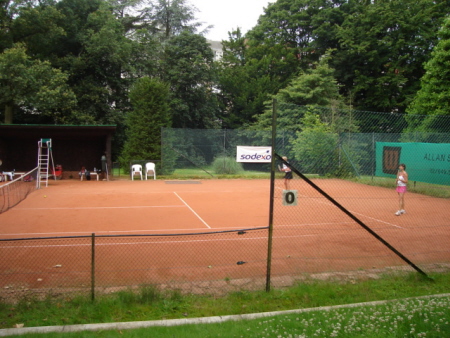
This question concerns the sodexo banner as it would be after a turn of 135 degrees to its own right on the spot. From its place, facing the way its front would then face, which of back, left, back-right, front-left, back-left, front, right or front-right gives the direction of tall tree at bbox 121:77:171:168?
front-left

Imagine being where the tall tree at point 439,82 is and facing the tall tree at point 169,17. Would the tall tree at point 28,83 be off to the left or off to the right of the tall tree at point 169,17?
left

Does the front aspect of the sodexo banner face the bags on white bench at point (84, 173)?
no

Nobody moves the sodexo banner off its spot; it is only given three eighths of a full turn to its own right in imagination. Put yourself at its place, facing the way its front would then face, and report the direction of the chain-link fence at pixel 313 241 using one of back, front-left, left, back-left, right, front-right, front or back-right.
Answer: back-left

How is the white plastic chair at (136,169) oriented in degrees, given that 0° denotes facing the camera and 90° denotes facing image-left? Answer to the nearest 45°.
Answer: approximately 0°

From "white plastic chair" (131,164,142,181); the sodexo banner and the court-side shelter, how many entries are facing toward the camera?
3

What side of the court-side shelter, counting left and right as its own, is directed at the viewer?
front

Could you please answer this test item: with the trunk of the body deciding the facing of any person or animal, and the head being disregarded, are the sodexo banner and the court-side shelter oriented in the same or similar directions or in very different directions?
same or similar directions

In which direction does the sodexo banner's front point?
toward the camera

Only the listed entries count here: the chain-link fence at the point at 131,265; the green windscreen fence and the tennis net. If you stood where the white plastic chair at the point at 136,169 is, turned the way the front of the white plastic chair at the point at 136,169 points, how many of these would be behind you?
0

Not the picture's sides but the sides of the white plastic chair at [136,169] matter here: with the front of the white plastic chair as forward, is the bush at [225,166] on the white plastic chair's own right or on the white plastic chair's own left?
on the white plastic chair's own left

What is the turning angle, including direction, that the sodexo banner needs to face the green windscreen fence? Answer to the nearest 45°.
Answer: approximately 45° to its left

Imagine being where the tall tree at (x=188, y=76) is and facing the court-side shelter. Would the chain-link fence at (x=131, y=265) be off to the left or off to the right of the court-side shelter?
left

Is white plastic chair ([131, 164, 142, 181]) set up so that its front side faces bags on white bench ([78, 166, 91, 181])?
no

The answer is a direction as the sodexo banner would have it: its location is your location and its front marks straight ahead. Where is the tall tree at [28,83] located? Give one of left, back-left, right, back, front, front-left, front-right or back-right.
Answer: right

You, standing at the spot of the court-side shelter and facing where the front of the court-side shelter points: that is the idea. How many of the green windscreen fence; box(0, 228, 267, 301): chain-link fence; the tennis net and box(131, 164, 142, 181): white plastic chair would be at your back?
0

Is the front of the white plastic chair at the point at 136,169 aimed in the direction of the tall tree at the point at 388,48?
no

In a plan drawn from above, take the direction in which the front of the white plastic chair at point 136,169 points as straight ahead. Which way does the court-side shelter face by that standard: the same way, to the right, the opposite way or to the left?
the same way
